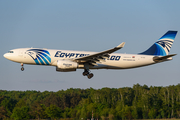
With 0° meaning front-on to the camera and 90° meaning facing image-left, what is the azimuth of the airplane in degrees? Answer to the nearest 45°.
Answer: approximately 90°
